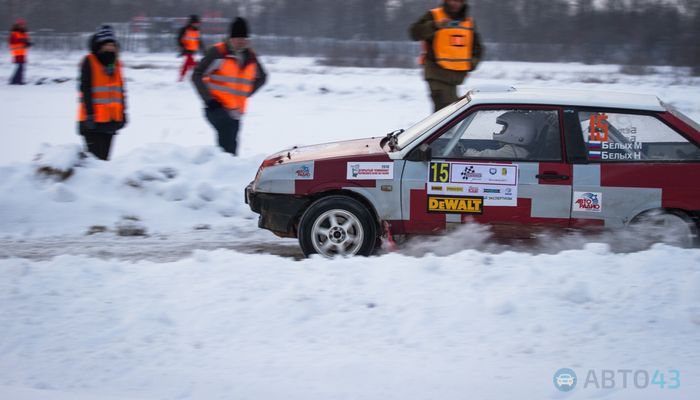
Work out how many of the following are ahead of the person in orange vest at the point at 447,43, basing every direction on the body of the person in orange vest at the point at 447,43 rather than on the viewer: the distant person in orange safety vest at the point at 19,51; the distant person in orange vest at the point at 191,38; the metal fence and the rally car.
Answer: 1

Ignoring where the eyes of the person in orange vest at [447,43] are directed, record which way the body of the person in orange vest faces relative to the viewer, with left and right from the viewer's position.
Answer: facing the viewer

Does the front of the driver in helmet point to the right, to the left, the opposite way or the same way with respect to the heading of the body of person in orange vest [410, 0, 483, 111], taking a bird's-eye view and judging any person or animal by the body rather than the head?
to the right

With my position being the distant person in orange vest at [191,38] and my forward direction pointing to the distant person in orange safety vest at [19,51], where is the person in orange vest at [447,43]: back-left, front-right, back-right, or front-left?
back-left

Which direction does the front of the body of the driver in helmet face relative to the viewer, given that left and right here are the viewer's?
facing to the left of the viewer

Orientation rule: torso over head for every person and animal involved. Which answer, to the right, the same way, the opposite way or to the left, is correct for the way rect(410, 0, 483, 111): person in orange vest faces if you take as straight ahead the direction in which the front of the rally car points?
to the left

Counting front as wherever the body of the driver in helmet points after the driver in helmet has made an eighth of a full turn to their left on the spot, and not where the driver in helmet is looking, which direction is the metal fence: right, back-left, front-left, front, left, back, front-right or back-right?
back-right

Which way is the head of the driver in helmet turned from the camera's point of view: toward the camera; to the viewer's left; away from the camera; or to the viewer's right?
to the viewer's left

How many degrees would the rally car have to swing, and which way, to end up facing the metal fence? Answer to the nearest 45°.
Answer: approximately 90° to its right

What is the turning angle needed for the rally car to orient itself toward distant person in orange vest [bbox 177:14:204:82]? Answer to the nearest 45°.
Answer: approximately 45° to its right

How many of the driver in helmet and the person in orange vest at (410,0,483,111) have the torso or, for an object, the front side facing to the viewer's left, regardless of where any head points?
1

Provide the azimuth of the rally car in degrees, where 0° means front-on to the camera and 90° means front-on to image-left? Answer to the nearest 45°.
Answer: approximately 90°

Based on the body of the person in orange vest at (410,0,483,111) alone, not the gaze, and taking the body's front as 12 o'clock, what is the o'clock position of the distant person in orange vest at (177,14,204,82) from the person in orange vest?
The distant person in orange vest is roughly at 5 o'clock from the person in orange vest.

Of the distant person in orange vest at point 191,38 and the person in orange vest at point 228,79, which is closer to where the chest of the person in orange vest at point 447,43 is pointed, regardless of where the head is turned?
the person in orange vest

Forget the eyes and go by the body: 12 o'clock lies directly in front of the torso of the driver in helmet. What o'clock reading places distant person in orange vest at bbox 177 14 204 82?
The distant person in orange vest is roughly at 2 o'clock from the driver in helmet.
